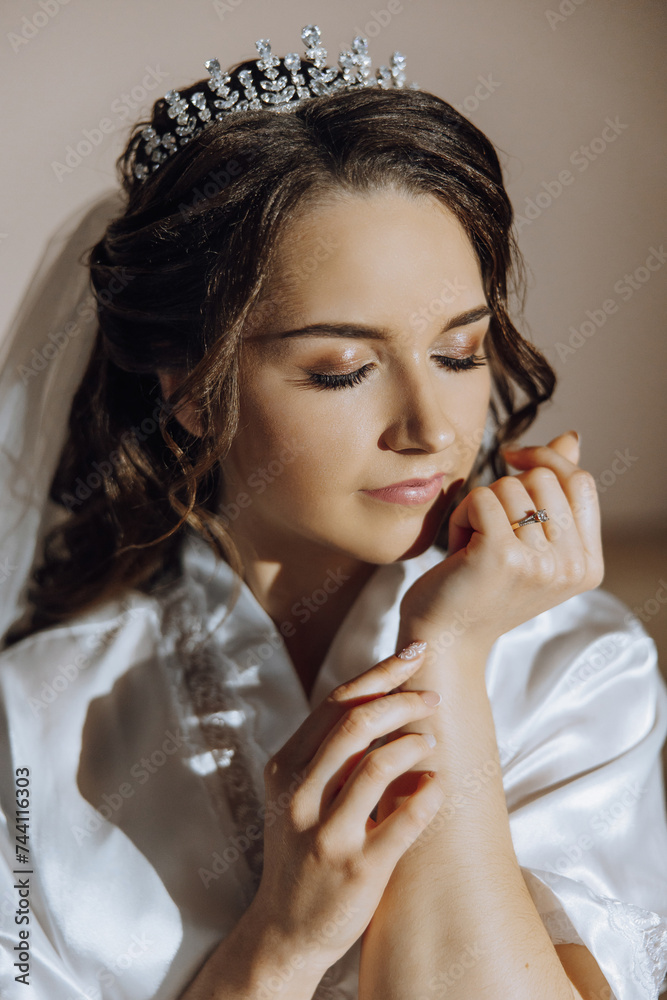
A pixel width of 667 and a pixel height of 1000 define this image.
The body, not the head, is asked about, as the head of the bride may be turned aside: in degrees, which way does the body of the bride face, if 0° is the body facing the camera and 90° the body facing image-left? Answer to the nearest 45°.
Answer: approximately 0°
